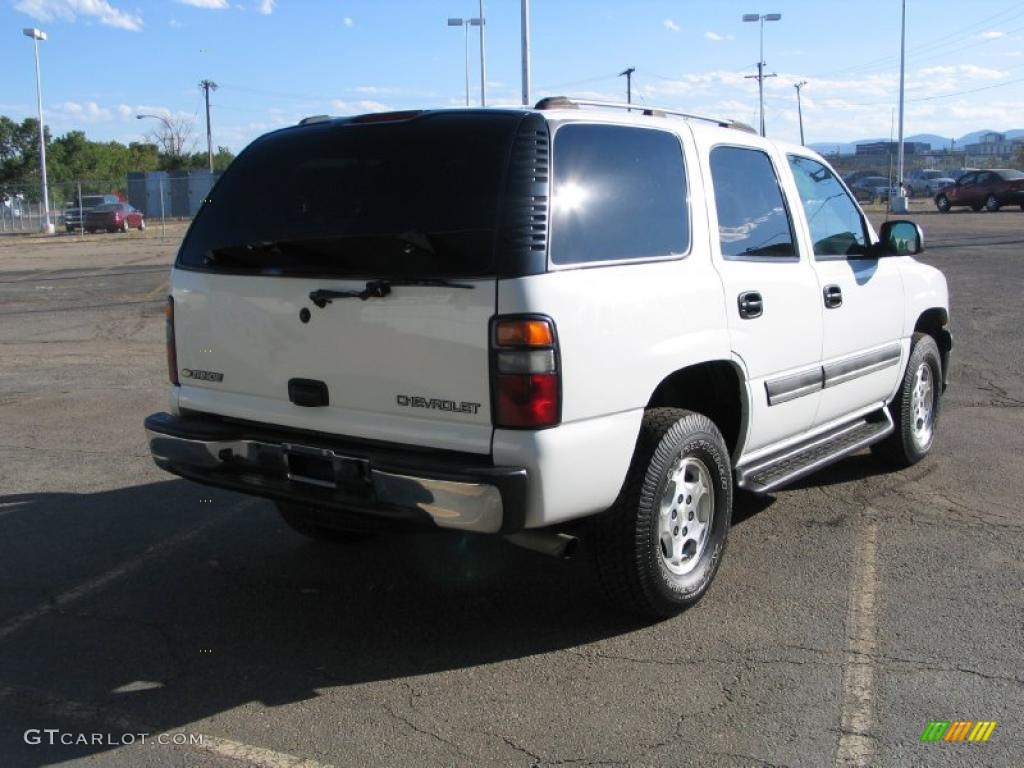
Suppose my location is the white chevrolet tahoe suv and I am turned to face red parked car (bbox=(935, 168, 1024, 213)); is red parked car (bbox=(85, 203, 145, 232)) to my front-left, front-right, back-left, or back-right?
front-left

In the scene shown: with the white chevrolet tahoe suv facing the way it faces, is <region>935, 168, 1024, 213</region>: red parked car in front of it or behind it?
in front

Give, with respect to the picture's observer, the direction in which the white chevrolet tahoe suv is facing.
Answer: facing away from the viewer and to the right of the viewer

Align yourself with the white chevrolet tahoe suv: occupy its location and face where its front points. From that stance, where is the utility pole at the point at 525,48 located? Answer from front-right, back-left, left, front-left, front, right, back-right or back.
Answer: front-left
